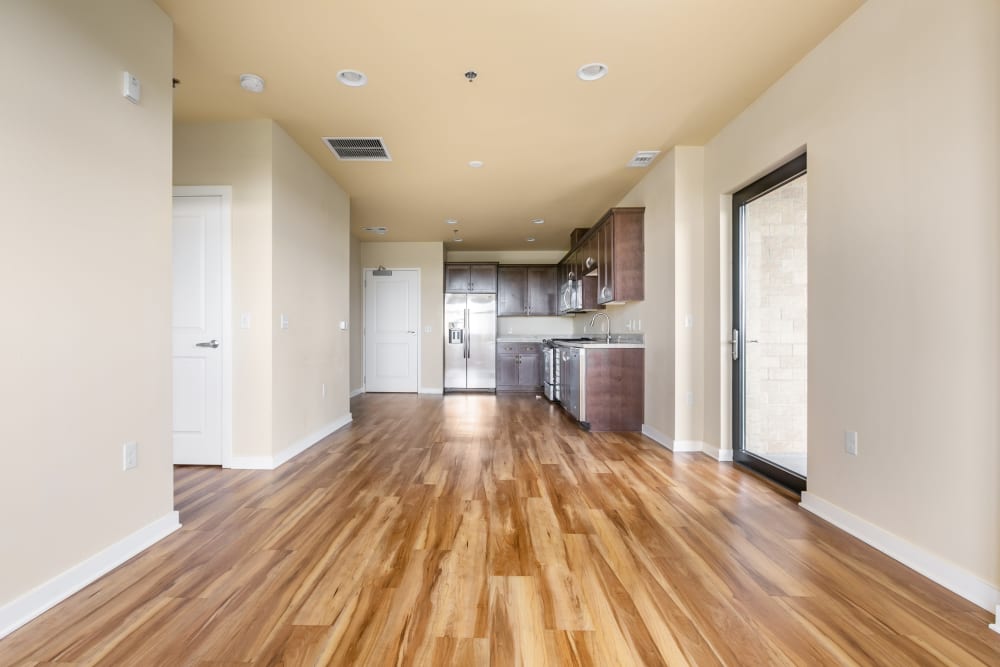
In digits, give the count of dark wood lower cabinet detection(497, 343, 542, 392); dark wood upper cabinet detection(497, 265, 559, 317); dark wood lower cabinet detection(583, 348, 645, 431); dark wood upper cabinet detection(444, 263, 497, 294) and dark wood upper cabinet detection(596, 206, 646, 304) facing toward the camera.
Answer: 3

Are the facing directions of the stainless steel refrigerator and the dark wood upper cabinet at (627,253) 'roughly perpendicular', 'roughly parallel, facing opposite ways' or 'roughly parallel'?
roughly perpendicular

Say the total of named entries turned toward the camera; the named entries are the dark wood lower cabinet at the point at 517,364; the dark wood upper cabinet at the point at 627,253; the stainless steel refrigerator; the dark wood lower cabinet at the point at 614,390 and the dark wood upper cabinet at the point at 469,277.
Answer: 3

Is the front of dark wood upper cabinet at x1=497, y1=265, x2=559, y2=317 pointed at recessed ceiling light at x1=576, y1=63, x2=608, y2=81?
yes

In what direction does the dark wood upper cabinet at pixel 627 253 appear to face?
to the viewer's left

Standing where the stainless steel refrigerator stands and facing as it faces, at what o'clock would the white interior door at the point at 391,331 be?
The white interior door is roughly at 3 o'clock from the stainless steel refrigerator.

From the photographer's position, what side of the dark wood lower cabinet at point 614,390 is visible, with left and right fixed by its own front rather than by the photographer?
left

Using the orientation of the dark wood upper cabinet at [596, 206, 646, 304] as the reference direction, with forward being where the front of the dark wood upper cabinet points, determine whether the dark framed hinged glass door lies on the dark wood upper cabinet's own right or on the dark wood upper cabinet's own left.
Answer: on the dark wood upper cabinet's own left

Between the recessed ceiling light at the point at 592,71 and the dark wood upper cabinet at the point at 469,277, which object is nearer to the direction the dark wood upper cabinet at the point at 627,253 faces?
the dark wood upper cabinet

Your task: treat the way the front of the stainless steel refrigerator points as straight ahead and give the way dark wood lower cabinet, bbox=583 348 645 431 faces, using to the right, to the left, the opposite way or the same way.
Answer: to the right
